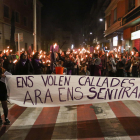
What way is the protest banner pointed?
toward the camera
